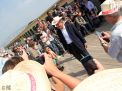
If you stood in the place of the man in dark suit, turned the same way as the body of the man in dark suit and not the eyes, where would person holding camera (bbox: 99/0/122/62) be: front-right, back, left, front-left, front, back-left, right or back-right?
front-left
